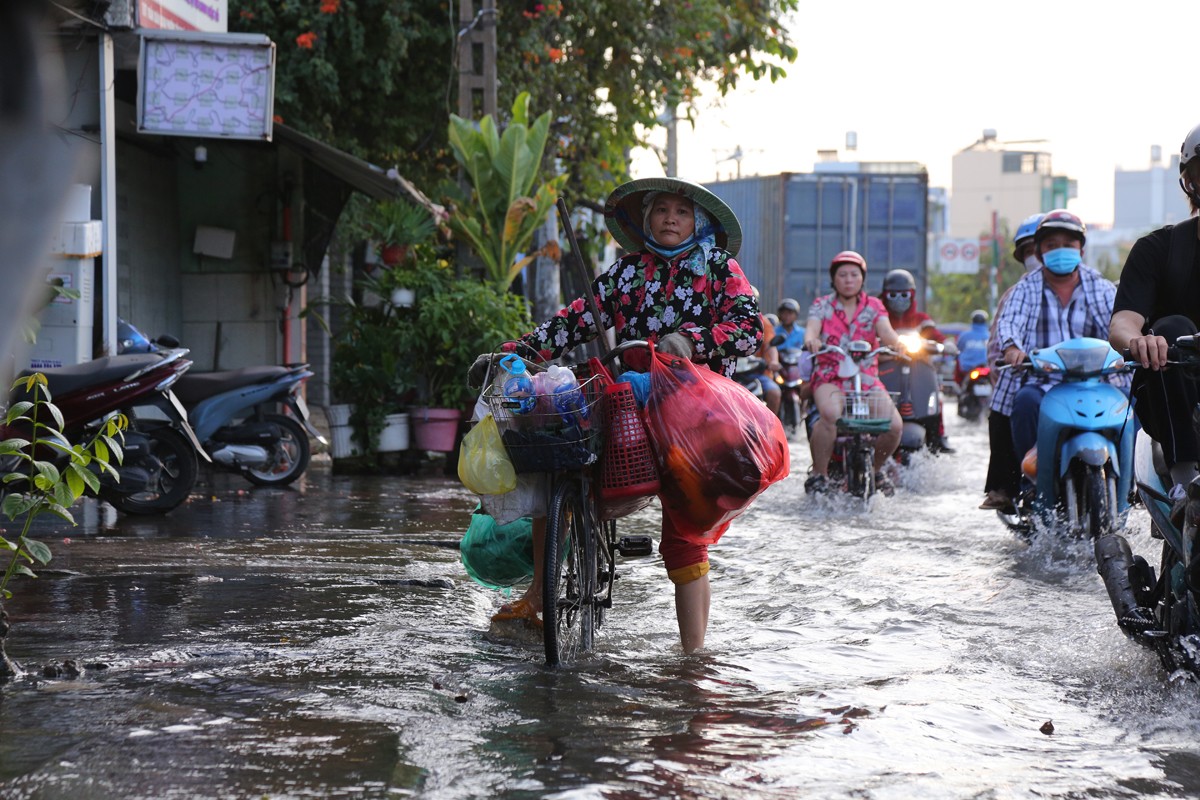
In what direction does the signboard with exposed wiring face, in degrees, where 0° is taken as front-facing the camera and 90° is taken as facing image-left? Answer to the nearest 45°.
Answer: approximately 0°

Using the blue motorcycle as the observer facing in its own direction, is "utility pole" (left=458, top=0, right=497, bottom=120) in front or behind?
behind

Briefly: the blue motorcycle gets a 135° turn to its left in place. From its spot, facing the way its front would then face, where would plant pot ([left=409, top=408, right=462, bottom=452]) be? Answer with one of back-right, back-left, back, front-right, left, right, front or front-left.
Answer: left

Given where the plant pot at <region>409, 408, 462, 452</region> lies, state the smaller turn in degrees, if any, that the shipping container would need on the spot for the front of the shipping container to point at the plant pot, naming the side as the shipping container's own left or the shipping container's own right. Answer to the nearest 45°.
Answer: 0° — it already faces it

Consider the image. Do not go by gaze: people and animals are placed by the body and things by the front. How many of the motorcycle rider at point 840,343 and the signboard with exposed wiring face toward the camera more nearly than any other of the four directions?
2

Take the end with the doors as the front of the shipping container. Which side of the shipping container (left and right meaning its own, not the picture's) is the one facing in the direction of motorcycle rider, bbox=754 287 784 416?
front

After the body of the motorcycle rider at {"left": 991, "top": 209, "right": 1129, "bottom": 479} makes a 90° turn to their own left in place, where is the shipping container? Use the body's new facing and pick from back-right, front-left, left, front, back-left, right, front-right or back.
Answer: left

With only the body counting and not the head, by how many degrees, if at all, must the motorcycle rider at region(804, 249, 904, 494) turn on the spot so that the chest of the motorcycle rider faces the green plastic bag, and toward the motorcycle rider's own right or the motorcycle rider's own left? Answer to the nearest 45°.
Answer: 0° — they already face it

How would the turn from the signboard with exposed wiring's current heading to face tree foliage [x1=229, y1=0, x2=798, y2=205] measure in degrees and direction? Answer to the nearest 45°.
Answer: approximately 135° to its left

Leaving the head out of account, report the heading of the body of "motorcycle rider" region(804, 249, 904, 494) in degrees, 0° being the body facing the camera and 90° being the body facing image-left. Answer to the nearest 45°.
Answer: approximately 0°

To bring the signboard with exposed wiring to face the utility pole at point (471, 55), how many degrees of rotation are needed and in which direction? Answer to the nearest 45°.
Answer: approximately 135° to its left
